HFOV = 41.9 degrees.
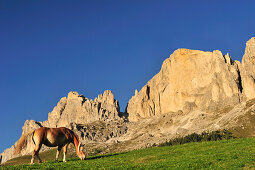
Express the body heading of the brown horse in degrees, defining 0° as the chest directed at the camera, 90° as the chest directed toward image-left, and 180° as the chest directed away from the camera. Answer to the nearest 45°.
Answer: approximately 270°
